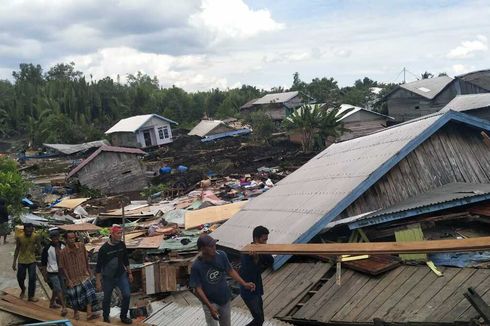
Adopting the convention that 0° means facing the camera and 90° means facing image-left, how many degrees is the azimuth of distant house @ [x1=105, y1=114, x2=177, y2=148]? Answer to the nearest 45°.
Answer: approximately 315°
